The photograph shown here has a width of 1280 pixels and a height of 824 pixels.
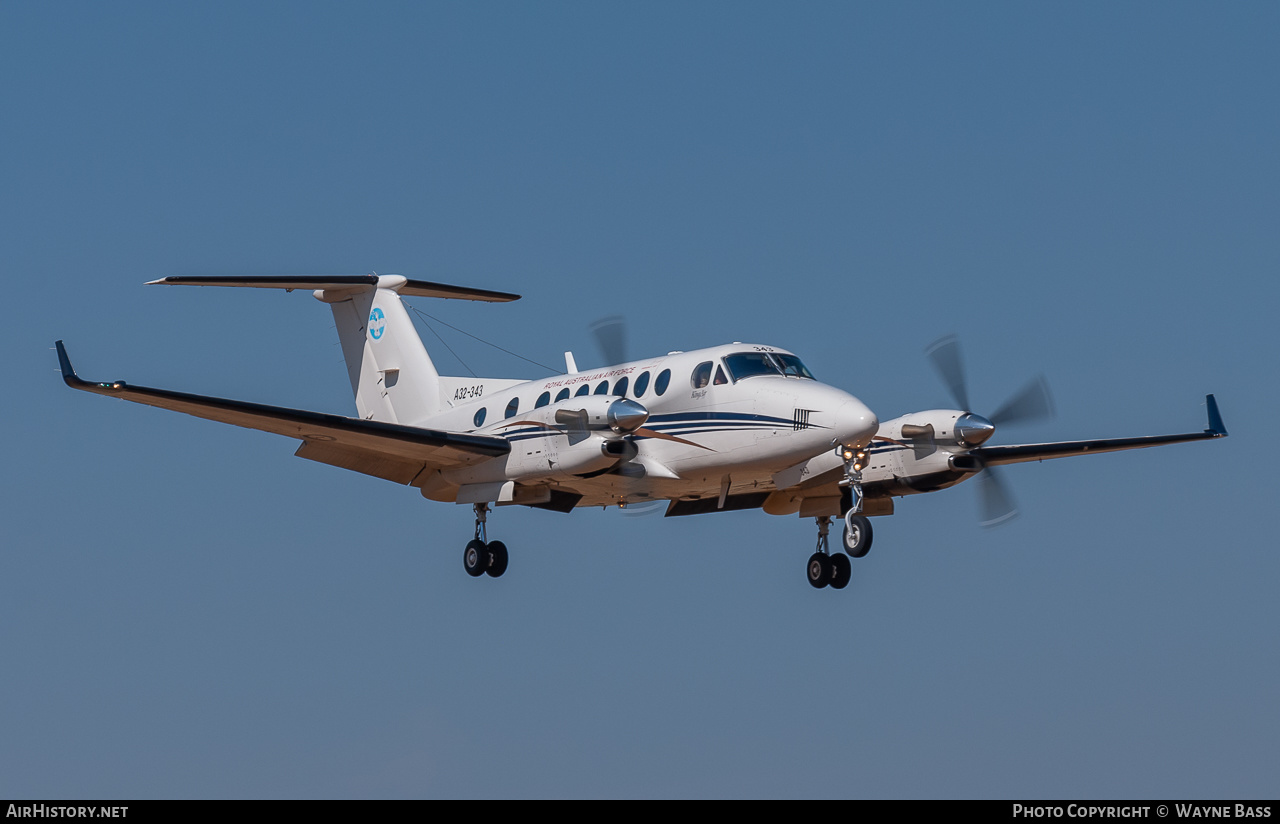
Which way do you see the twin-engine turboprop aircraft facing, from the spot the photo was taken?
facing the viewer and to the right of the viewer
